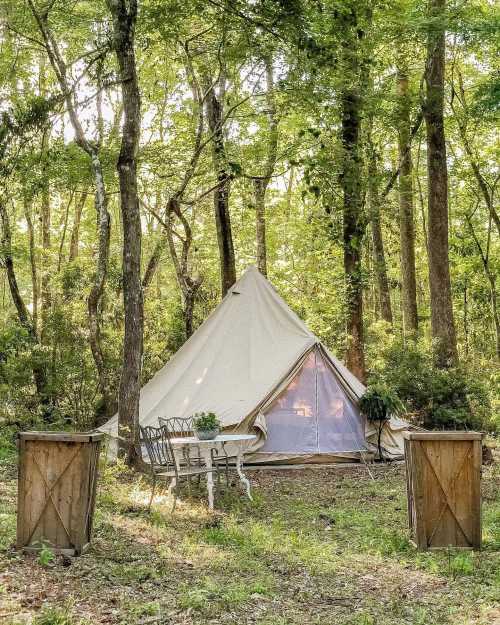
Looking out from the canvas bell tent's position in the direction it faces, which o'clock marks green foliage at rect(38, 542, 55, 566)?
The green foliage is roughly at 2 o'clock from the canvas bell tent.

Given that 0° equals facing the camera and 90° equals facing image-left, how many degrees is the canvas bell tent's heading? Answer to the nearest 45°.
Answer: approximately 315°

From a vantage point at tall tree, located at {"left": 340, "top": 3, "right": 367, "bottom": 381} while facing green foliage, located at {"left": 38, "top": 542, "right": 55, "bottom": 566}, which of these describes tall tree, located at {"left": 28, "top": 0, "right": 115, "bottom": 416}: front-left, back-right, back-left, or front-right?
front-right

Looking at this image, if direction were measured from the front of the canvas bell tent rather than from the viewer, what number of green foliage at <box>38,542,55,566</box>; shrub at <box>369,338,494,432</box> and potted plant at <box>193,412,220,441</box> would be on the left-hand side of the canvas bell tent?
1

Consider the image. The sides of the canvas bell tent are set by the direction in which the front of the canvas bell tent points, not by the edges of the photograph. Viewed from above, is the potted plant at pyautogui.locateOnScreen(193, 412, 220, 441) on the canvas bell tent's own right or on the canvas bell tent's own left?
on the canvas bell tent's own right

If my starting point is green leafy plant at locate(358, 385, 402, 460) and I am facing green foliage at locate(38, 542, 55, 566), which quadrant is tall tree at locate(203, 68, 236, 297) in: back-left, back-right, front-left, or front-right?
back-right

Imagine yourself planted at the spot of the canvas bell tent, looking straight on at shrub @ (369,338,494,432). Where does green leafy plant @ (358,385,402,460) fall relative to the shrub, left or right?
right

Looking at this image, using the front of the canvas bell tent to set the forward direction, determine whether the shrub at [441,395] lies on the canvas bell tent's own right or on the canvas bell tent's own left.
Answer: on the canvas bell tent's own left
